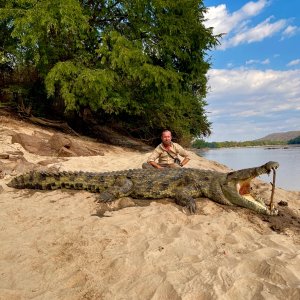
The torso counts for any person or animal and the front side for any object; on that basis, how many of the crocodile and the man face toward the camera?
1

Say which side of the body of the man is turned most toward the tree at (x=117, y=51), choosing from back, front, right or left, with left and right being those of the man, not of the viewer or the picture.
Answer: back

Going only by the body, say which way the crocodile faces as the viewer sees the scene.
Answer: to the viewer's right

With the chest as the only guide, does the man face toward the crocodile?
yes

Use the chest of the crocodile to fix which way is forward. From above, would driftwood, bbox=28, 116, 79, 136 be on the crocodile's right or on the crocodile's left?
on the crocodile's left

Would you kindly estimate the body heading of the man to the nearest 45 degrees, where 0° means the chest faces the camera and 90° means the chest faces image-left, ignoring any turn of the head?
approximately 0°

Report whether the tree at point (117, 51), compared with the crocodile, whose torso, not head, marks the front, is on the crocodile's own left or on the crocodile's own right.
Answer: on the crocodile's own left

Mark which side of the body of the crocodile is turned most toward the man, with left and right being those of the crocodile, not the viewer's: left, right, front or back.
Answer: left

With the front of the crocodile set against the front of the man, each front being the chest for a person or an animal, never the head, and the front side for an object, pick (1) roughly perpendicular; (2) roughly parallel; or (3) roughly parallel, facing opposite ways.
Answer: roughly perpendicular
